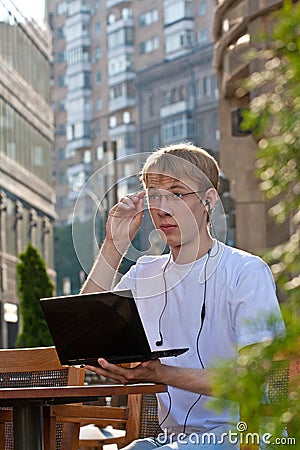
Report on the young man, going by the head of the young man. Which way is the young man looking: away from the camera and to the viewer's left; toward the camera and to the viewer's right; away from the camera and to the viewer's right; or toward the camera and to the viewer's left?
toward the camera and to the viewer's left

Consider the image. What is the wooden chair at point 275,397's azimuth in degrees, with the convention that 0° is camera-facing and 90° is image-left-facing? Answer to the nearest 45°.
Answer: approximately 45°

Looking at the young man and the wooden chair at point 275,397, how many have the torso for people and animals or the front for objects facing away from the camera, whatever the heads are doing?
0

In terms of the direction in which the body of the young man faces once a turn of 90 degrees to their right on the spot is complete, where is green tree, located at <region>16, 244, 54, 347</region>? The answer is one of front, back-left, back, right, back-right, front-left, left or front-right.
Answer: front-right

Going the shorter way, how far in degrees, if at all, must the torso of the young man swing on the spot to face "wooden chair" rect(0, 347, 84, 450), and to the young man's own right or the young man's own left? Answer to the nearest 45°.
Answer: approximately 90° to the young man's own right
